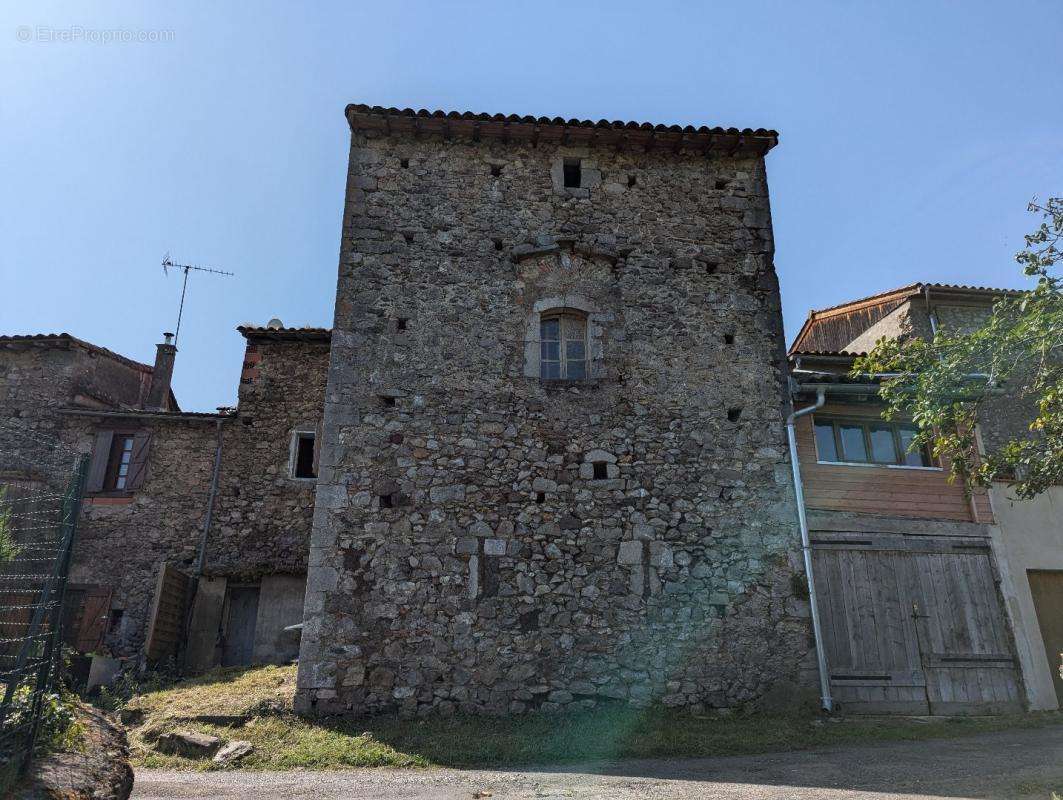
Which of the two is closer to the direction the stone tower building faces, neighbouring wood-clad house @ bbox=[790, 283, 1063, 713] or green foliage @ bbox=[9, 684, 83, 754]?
the green foliage

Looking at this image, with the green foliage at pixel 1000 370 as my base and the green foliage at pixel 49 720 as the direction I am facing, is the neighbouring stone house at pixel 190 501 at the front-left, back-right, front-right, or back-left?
front-right

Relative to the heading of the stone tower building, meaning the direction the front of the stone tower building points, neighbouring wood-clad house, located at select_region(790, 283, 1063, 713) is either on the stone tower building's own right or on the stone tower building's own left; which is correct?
on the stone tower building's own left

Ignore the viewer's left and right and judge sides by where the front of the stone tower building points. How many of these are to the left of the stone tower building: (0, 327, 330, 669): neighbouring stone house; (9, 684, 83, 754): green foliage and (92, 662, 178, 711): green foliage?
0

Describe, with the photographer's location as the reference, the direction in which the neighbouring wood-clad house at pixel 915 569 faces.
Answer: facing the viewer

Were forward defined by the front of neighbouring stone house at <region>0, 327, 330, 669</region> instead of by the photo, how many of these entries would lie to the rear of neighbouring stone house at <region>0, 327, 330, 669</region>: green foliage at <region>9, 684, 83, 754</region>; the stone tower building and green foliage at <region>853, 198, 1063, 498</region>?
0

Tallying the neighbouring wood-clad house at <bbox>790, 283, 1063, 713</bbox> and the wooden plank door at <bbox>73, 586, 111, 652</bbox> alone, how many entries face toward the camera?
2

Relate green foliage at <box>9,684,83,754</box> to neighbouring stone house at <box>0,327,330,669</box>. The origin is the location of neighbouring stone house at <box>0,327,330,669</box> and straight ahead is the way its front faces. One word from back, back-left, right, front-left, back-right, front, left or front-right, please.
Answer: front

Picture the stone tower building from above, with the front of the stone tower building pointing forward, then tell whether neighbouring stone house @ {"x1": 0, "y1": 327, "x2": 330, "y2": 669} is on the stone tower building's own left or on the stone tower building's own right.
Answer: on the stone tower building's own right

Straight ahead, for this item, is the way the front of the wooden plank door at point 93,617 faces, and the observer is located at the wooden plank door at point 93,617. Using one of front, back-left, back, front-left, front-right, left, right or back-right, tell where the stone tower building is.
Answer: front-left

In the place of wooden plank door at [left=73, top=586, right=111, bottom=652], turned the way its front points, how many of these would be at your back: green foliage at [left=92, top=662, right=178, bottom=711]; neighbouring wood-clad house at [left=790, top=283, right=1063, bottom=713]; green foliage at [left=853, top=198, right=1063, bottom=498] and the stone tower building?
0

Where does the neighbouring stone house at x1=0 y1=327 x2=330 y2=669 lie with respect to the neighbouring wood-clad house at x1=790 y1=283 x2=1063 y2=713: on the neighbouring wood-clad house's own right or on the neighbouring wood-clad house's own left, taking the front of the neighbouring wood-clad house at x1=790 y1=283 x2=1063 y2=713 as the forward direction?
on the neighbouring wood-clad house's own right

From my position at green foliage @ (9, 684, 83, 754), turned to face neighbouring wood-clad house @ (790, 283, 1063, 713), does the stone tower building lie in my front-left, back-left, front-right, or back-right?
front-left

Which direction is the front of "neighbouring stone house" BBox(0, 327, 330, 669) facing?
toward the camera

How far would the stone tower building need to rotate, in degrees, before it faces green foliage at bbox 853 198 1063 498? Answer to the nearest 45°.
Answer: approximately 90° to its left

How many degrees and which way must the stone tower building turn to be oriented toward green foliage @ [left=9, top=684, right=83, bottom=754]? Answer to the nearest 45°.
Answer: approximately 45° to its right

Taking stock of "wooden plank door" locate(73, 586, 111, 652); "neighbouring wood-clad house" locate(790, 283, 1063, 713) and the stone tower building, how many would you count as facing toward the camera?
3
